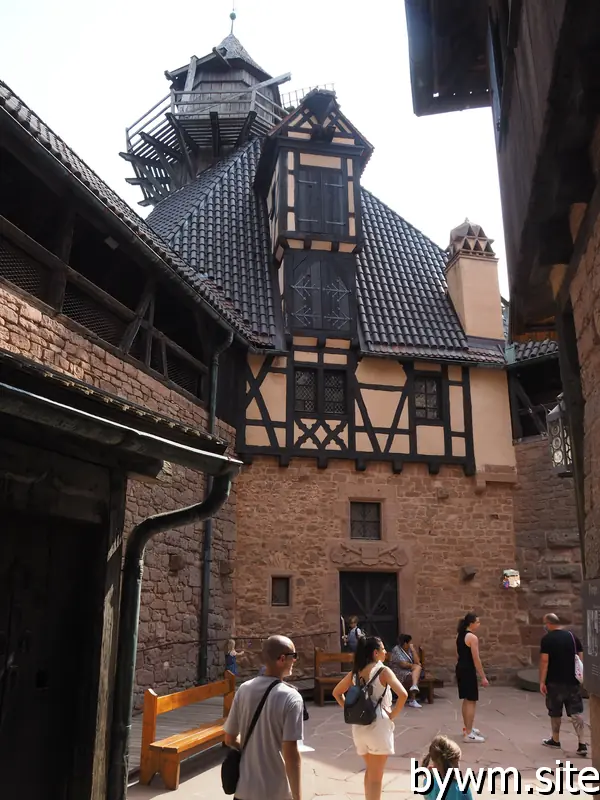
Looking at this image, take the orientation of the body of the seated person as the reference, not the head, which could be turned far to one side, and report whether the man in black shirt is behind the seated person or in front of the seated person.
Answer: in front

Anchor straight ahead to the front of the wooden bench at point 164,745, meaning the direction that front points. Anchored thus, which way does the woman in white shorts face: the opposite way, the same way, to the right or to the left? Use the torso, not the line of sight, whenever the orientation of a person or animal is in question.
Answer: to the left

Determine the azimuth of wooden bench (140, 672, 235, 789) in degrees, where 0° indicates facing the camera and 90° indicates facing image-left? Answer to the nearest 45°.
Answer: approximately 315°

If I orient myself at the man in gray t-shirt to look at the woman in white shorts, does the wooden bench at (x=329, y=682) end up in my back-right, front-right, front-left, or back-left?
front-left

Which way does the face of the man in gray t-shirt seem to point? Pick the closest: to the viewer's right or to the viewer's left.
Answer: to the viewer's right

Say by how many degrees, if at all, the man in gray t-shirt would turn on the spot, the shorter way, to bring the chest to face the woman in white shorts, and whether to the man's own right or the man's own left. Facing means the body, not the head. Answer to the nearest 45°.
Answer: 0° — they already face them

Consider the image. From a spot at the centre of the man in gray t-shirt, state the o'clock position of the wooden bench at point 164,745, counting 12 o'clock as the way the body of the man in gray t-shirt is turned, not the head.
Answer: The wooden bench is roughly at 10 o'clock from the man in gray t-shirt.

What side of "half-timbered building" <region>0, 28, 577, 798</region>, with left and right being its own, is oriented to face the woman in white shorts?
front

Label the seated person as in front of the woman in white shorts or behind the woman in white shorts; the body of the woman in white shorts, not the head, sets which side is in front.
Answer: in front

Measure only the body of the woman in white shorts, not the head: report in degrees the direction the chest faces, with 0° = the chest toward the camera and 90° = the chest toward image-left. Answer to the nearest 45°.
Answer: approximately 225°

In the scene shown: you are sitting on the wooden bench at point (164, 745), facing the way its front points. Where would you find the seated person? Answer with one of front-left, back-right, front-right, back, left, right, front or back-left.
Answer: left

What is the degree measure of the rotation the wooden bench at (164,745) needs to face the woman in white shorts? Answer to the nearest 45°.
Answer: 0° — it already faces them

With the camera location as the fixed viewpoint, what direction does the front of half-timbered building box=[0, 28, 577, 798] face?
facing the viewer

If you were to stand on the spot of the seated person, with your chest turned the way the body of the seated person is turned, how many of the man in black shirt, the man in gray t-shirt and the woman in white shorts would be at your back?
0

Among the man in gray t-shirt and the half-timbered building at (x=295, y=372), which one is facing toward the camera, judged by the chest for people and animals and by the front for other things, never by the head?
the half-timbered building
